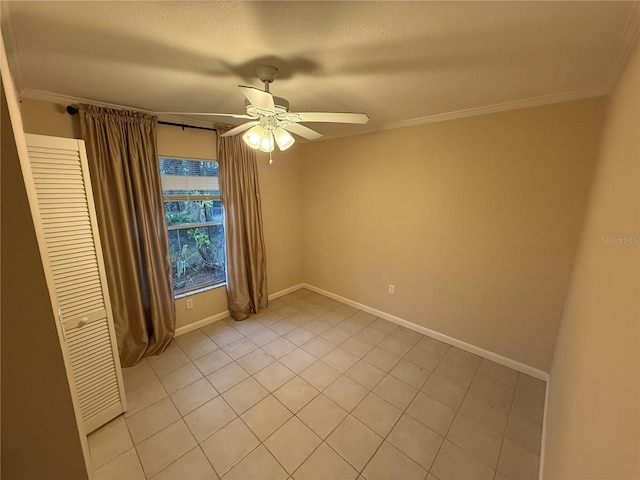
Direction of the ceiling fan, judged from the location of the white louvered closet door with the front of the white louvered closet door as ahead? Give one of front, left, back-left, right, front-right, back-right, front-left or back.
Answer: front

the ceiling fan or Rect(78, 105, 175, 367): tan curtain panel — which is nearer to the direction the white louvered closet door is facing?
the ceiling fan

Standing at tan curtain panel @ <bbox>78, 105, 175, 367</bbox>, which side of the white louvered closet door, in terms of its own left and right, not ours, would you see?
left

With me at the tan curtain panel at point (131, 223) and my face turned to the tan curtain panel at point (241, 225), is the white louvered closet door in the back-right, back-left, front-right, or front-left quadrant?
back-right

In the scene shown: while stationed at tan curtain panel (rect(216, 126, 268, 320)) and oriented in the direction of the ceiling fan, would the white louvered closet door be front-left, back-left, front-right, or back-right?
front-right

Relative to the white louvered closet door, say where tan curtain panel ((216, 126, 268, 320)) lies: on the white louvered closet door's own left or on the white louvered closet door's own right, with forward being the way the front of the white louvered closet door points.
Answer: on the white louvered closet door's own left

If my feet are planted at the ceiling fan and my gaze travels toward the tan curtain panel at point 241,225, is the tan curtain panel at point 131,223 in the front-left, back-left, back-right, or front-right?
front-left

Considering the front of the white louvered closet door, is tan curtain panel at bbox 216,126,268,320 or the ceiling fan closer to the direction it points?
the ceiling fan

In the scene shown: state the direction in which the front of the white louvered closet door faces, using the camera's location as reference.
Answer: facing the viewer and to the right of the viewer
